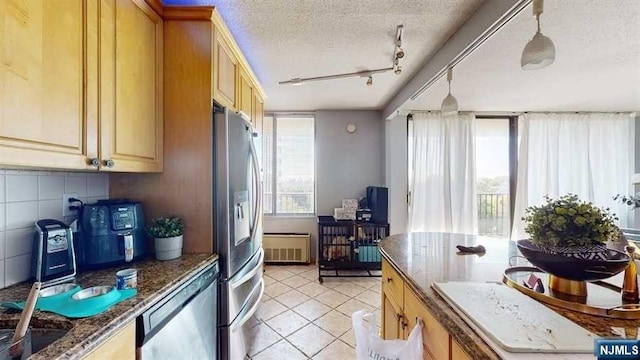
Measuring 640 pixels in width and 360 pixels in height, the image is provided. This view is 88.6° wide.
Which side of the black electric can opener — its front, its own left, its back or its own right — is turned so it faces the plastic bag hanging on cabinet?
front

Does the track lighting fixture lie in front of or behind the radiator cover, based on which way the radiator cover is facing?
in front

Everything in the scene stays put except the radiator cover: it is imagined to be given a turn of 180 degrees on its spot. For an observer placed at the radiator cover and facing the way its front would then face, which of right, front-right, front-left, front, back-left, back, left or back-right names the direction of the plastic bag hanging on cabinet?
back

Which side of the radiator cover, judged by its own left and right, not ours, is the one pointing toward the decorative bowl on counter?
front

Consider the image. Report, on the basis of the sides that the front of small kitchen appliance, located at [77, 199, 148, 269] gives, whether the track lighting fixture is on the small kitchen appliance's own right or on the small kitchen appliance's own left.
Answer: on the small kitchen appliance's own left

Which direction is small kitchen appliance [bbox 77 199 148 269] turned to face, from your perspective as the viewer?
facing the viewer and to the right of the viewer

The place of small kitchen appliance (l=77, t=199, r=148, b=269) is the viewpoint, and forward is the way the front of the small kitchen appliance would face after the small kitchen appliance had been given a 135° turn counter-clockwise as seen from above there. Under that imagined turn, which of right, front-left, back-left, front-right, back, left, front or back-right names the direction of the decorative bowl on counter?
back-right

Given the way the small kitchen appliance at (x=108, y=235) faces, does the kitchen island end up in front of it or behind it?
in front

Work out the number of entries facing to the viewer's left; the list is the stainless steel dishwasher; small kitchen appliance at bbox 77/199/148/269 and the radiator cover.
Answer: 0

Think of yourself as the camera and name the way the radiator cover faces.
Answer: facing the viewer
